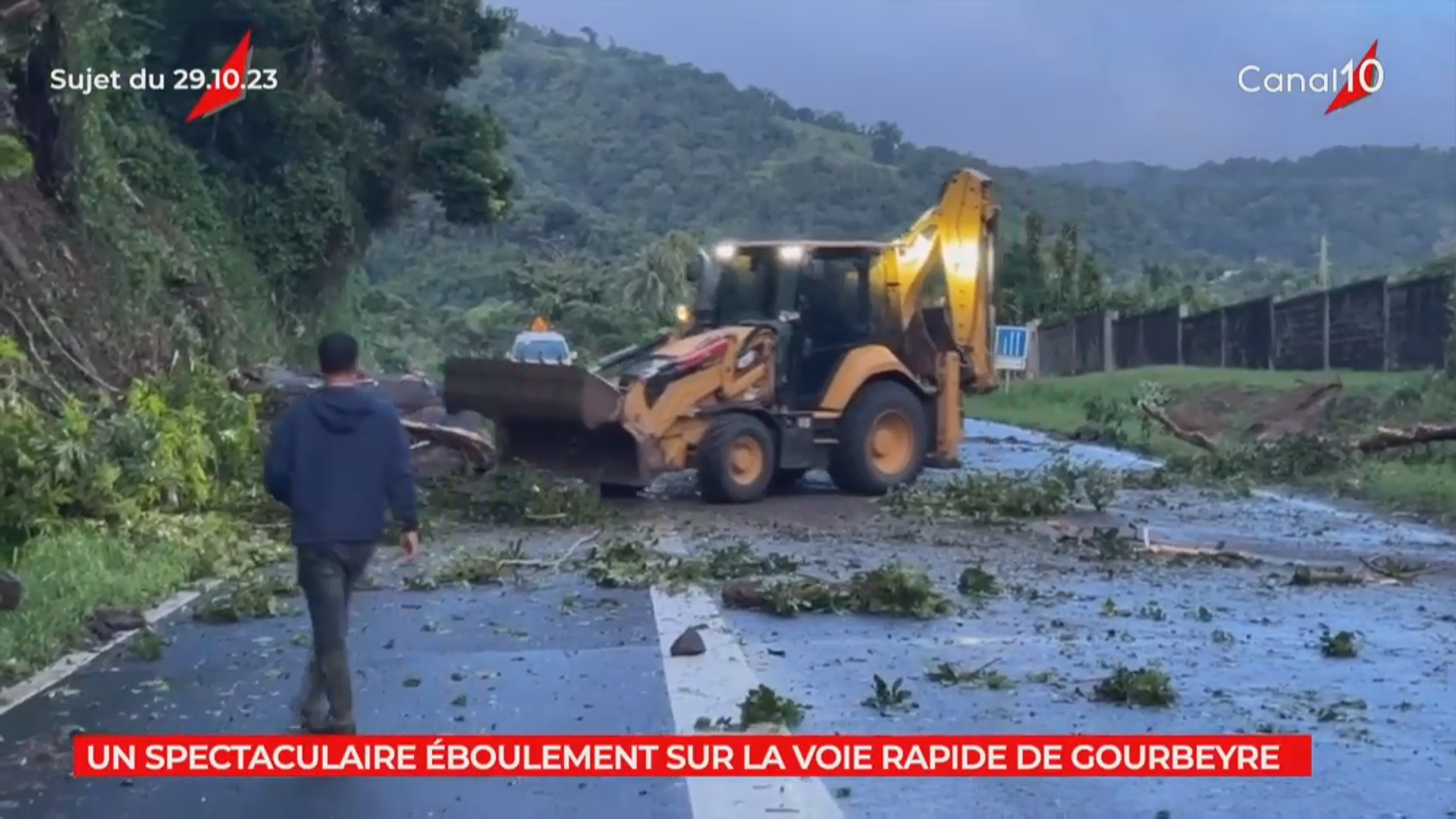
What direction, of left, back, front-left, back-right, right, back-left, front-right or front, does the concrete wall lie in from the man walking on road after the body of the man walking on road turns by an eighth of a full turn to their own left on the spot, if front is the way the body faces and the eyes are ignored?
right

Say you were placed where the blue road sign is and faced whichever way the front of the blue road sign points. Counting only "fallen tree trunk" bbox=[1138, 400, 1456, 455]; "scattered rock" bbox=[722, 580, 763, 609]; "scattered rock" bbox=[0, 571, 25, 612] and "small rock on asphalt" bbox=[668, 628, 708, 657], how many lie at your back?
0

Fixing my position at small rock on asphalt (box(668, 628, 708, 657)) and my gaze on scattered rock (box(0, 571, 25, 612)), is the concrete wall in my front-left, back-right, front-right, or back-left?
back-right

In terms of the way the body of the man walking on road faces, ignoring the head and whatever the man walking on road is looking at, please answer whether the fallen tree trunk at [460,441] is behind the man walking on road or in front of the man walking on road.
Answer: in front

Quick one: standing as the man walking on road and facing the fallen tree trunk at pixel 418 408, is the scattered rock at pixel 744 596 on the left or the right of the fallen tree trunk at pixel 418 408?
right

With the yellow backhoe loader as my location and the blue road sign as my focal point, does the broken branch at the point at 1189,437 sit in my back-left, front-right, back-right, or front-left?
front-right

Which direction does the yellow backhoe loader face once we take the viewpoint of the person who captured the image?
facing the viewer and to the left of the viewer

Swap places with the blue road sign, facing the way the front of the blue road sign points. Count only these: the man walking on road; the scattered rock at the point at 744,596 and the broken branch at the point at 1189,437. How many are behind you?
0

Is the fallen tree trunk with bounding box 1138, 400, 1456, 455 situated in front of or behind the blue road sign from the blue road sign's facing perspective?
in front

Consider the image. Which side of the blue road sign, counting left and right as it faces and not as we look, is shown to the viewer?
front

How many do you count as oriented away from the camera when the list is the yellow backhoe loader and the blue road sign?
0

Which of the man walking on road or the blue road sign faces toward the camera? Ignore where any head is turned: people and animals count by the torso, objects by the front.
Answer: the blue road sign

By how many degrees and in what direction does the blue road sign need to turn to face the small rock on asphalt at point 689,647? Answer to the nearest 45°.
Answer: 0° — it already faces it

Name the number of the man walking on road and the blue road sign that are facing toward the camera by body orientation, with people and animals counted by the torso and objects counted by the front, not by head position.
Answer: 1

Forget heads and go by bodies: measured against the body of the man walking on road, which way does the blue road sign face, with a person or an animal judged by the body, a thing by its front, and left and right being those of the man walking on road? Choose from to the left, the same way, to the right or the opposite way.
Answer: the opposite way

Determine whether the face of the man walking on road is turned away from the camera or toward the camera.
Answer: away from the camera

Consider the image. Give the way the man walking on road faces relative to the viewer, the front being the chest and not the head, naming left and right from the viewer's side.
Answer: facing away from the viewer

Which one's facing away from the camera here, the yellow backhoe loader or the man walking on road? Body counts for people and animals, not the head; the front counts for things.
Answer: the man walking on road

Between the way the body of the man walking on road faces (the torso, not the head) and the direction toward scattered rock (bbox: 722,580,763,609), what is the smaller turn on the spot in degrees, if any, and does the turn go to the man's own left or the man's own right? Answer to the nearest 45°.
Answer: approximately 45° to the man's own right

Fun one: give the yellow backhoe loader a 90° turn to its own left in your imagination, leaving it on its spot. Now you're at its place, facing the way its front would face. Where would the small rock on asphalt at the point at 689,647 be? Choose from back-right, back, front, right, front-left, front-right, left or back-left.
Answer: front-right

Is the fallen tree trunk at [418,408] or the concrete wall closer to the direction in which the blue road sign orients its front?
the fallen tree trunk
